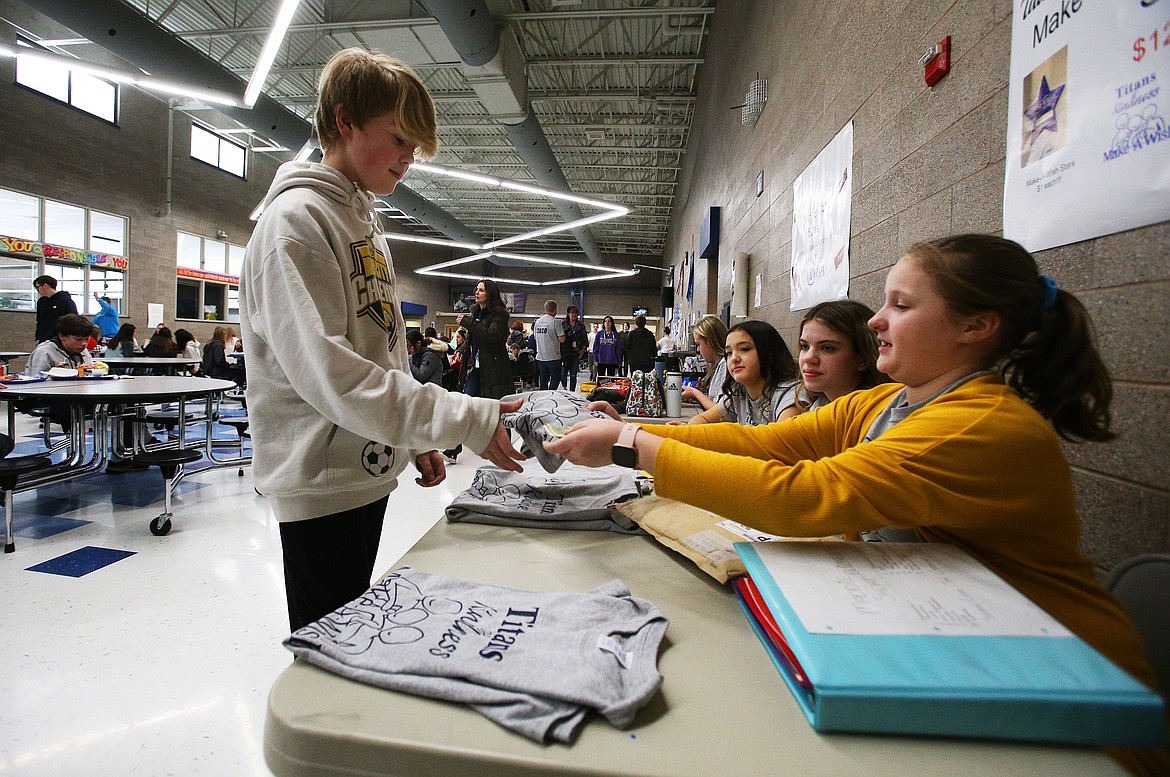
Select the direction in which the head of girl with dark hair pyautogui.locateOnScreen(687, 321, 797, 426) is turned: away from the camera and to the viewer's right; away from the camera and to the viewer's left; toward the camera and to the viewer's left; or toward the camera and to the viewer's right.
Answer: toward the camera and to the viewer's left

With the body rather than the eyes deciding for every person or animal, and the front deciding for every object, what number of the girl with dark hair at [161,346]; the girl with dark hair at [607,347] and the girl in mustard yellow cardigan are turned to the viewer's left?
1

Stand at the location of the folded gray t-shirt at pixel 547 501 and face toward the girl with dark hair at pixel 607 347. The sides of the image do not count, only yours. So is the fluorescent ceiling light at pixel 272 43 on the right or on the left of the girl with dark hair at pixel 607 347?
left

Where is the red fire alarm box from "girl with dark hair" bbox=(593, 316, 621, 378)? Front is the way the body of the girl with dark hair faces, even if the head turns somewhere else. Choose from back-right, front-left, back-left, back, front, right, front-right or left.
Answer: front

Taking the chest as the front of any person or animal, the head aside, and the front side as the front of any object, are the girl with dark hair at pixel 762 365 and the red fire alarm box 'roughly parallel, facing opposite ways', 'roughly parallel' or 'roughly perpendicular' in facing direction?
roughly parallel

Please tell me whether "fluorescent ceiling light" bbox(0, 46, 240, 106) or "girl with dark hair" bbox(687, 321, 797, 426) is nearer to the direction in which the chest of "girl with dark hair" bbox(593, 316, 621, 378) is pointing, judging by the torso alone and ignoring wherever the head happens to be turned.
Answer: the girl with dark hair

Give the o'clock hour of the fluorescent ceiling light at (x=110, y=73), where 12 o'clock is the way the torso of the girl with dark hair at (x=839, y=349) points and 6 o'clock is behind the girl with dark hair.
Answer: The fluorescent ceiling light is roughly at 2 o'clock from the girl with dark hair.

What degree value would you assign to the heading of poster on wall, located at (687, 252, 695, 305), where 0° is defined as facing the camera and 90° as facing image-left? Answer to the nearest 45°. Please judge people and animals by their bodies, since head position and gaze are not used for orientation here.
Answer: approximately 90°

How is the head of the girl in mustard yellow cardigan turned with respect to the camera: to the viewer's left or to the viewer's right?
to the viewer's left

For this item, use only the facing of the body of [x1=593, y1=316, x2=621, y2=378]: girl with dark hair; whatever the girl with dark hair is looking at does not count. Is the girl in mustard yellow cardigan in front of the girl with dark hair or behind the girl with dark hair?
in front

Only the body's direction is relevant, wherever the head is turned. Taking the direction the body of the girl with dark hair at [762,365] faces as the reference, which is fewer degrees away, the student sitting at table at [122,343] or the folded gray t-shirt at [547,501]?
the folded gray t-shirt
